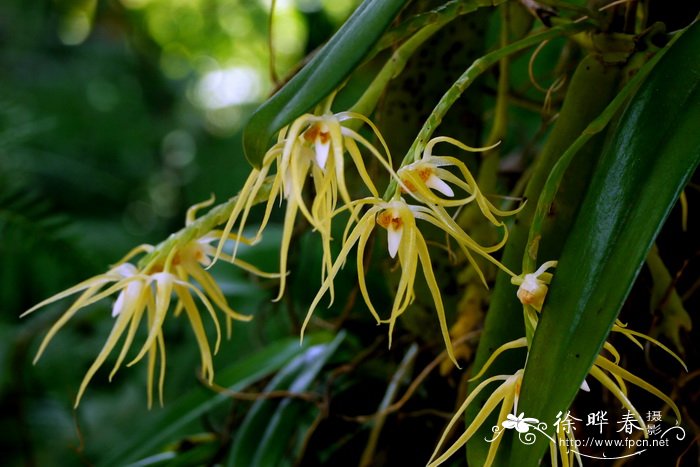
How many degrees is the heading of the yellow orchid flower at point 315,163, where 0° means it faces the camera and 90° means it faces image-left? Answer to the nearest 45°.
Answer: approximately 0°
